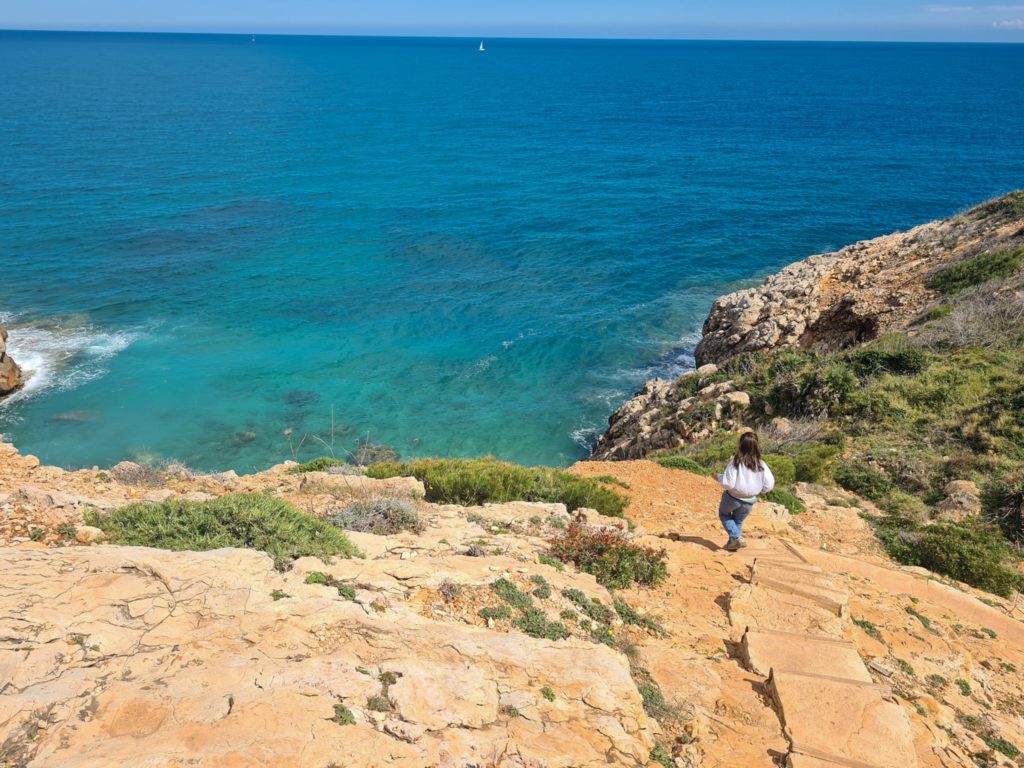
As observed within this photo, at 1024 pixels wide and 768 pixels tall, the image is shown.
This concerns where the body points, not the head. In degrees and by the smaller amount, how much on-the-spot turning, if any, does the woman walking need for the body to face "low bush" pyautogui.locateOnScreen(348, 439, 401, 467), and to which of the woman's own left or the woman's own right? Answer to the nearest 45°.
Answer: approximately 45° to the woman's own left

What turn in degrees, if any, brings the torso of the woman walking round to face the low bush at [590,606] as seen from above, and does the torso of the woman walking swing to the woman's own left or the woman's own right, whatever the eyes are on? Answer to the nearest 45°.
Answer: approximately 135° to the woman's own left

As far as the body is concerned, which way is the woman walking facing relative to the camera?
away from the camera

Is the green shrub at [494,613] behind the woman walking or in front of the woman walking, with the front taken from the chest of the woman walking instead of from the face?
behind

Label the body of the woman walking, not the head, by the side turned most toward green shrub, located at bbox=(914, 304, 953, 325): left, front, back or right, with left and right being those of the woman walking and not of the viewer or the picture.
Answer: front

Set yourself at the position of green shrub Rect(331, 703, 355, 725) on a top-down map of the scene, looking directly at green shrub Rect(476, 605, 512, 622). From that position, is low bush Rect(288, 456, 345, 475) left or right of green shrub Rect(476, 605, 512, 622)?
left

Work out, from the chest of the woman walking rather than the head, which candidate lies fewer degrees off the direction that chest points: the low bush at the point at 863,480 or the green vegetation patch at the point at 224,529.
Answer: the low bush

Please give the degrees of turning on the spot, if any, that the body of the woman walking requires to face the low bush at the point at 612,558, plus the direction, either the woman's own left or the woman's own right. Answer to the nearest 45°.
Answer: approximately 135° to the woman's own left

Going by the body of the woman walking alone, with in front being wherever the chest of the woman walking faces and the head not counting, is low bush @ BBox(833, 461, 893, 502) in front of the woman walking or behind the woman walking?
in front

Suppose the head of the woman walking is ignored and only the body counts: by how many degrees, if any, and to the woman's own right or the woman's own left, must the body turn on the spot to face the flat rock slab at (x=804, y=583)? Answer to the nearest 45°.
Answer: approximately 135° to the woman's own right

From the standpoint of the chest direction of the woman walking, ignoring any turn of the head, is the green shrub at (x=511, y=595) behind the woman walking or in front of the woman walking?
behind

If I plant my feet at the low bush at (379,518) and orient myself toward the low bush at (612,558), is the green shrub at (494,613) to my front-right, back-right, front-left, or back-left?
front-right

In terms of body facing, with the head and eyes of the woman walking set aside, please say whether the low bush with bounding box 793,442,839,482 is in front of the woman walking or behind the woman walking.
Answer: in front

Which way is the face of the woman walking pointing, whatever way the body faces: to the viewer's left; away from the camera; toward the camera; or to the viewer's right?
away from the camera

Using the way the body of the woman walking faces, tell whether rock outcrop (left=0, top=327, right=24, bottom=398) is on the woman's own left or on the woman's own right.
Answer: on the woman's own left
